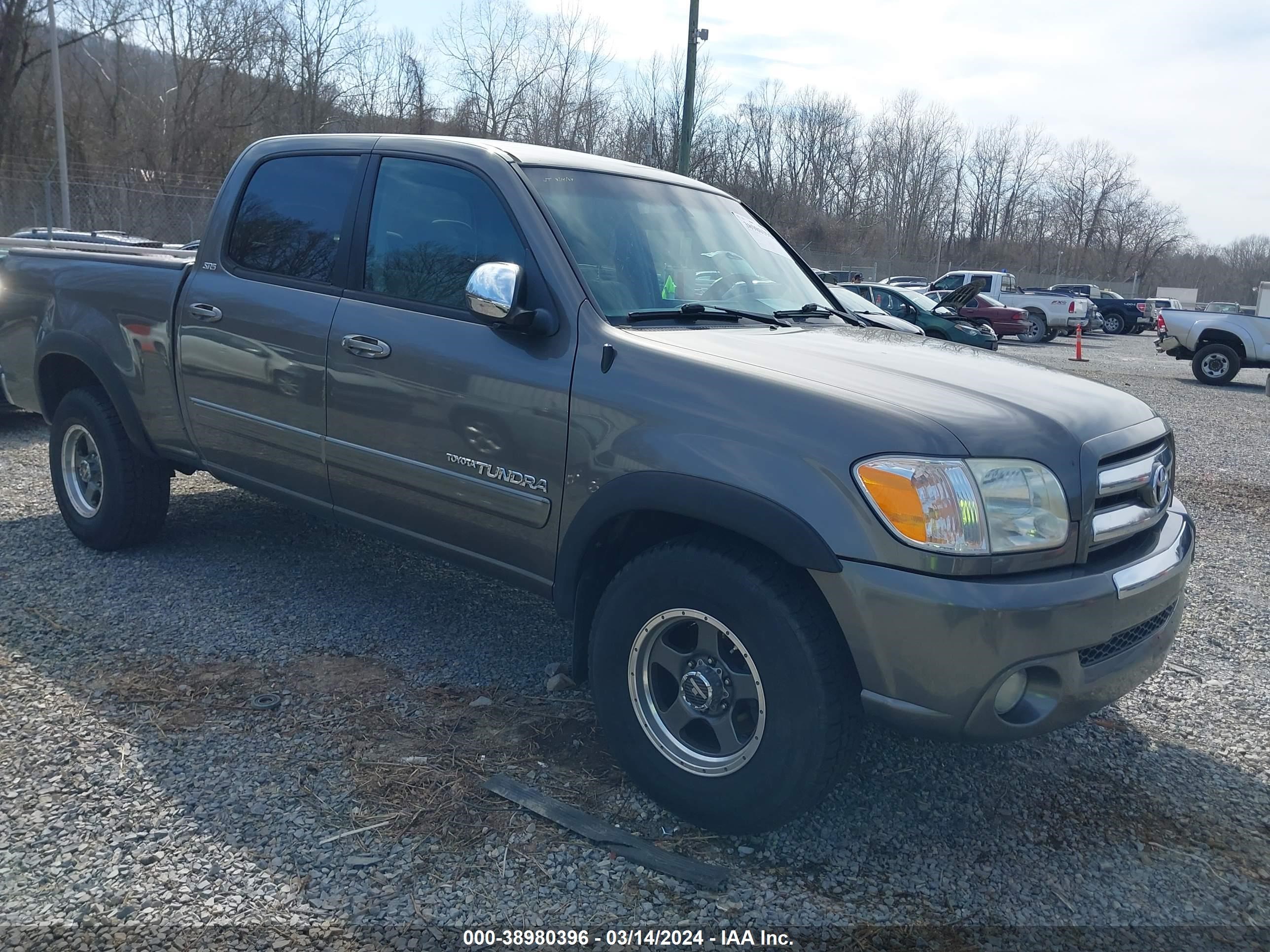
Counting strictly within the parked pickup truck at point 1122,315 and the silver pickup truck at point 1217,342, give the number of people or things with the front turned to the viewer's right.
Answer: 1

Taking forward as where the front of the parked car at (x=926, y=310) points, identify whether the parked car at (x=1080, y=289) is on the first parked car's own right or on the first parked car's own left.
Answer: on the first parked car's own left

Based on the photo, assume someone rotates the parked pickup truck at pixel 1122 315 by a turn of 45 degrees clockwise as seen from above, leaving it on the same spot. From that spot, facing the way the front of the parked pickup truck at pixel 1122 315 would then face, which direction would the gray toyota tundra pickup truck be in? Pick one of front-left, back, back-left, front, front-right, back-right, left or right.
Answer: back

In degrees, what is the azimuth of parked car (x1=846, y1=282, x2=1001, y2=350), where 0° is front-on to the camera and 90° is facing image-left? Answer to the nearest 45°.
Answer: approximately 315°

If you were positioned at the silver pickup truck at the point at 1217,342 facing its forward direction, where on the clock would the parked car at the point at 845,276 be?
The parked car is roughly at 8 o'clock from the silver pickup truck.

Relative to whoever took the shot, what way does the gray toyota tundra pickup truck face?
facing the viewer and to the right of the viewer

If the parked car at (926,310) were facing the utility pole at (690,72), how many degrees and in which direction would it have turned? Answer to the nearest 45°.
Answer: approximately 135° to its right

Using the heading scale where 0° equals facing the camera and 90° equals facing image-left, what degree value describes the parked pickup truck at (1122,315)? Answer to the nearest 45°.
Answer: approximately 135°

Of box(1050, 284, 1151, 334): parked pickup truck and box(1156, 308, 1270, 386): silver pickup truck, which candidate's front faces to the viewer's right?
the silver pickup truck

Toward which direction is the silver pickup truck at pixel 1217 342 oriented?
to the viewer's right
